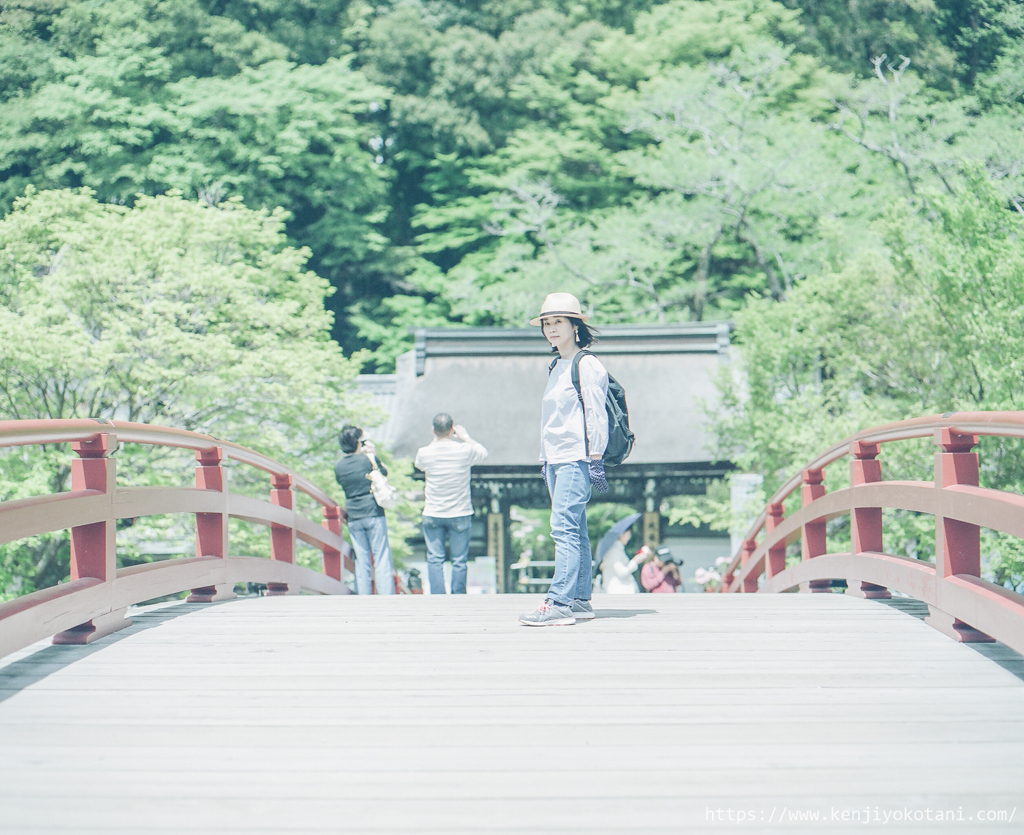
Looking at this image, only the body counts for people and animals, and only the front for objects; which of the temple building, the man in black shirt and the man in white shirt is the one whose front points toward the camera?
the temple building

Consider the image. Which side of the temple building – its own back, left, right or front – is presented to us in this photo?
front

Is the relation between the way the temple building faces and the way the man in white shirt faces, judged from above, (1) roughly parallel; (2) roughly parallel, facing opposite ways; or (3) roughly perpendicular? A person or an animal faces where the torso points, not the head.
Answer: roughly parallel, facing opposite ways

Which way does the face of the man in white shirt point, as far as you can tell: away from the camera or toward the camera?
away from the camera

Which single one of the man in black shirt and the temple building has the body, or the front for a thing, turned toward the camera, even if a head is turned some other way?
the temple building

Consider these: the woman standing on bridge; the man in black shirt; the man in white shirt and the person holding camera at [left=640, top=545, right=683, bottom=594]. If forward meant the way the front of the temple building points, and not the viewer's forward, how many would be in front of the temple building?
4

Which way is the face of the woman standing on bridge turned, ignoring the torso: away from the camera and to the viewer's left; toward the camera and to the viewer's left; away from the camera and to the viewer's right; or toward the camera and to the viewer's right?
toward the camera and to the viewer's left

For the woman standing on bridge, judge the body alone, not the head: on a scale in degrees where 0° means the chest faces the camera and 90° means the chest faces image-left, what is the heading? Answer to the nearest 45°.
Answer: approximately 45°

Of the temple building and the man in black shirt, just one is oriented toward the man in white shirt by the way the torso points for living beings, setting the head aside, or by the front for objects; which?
the temple building

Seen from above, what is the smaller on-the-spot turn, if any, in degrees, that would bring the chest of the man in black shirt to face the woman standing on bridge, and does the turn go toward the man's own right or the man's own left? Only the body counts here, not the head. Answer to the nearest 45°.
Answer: approximately 135° to the man's own right

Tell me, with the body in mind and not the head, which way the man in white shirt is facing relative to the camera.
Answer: away from the camera

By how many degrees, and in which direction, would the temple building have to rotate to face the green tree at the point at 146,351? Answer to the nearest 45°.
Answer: approximately 45° to its right

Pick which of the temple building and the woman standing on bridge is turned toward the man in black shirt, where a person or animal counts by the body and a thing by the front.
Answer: the temple building

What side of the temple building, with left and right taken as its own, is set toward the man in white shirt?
front

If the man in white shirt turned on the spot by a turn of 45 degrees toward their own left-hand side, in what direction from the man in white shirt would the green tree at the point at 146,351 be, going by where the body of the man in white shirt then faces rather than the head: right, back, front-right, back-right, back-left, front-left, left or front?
front

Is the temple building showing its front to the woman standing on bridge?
yes

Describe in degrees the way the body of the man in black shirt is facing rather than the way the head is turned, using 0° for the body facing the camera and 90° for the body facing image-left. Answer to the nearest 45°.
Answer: approximately 225°

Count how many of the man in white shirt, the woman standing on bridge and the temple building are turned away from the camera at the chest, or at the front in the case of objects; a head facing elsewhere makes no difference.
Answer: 1

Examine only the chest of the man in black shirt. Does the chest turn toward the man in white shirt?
no
